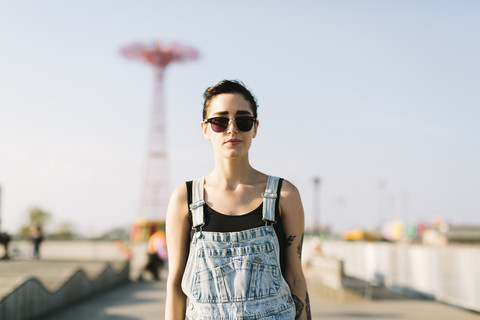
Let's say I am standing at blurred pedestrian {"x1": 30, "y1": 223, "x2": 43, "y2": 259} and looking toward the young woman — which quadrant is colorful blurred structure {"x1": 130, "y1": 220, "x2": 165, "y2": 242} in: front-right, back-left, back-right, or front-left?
back-left

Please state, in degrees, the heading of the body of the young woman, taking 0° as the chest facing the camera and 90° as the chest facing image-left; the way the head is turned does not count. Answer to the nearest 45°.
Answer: approximately 0°

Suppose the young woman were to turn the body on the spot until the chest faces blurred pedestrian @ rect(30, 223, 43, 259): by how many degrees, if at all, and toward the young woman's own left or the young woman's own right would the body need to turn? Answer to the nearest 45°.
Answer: approximately 180°

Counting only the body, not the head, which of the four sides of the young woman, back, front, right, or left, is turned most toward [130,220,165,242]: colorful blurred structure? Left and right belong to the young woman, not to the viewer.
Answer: back

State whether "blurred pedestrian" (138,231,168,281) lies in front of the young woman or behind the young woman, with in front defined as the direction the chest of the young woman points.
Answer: behind

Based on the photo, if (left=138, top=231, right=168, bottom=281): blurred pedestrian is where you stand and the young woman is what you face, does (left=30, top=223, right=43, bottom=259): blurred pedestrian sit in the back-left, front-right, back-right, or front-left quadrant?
back-right
